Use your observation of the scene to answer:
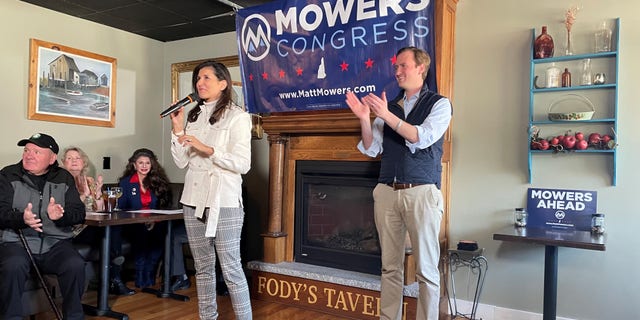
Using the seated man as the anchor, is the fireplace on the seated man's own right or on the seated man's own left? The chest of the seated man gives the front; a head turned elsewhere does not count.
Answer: on the seated man's own left

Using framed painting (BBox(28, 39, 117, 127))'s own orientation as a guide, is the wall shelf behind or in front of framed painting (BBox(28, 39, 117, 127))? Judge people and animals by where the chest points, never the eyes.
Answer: in front

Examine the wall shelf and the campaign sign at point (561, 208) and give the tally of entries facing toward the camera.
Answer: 2

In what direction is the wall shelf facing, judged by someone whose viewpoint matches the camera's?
facing the viewer

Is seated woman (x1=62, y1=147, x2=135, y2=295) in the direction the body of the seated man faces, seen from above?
no

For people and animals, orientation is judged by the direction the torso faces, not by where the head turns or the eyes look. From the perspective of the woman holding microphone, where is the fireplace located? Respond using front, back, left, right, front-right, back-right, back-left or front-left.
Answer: back

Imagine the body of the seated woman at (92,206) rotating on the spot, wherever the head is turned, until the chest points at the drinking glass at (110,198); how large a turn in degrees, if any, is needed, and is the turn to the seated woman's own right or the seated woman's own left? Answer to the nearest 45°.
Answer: approximately 45° to the seated woman's own right

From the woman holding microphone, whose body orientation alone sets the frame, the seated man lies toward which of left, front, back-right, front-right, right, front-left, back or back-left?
right

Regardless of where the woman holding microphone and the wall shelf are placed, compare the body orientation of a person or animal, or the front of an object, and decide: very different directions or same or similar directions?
same or similar directions

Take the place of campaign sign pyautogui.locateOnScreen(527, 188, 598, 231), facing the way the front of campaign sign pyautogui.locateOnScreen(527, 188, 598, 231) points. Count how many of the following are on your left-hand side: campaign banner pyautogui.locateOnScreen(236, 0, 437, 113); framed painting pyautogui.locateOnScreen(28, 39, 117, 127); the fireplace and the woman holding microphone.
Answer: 0
